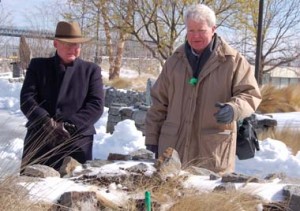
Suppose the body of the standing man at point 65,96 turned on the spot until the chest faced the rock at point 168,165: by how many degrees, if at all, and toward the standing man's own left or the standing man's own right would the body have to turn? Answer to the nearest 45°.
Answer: approximately 45° to the standing man's own left

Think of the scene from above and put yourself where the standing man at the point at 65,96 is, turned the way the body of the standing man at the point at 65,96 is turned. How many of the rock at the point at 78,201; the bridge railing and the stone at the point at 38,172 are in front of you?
2

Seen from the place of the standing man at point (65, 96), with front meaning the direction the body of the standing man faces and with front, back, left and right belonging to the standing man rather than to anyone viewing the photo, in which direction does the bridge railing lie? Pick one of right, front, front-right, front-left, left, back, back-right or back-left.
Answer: back

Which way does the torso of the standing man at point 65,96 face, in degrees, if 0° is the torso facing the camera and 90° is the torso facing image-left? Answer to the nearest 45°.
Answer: approximately 0°

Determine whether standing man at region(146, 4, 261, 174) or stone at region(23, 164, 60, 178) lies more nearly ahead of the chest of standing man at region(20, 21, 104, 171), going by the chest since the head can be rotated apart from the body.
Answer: the stone

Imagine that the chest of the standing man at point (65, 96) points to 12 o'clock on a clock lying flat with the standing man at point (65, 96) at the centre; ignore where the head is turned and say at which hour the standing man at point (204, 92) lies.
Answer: the standing man at point (204, 92) is roughly at 10 o'clock from the standing man at point (65, 96).

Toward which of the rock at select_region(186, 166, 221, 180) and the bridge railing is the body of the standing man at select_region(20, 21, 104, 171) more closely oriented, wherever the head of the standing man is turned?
the rock

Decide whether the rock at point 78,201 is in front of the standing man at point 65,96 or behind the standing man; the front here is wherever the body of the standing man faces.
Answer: in front

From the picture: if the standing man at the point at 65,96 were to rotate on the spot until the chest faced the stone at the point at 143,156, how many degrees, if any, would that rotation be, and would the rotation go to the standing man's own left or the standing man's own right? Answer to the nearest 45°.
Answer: approximately 90° to the standing man's own left

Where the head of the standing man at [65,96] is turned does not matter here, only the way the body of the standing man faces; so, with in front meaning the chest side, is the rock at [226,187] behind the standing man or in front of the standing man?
in front

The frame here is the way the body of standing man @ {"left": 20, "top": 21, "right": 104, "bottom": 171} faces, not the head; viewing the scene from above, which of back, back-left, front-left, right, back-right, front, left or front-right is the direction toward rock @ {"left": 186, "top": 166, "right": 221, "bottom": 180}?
front-left

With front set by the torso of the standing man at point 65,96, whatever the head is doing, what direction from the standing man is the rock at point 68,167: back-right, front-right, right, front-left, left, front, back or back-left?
front

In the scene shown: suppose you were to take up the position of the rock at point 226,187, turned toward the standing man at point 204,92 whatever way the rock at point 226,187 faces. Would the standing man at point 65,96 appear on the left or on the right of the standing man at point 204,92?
left

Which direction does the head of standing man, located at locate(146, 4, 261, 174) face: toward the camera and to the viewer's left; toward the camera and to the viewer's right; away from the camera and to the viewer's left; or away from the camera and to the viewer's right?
toward the camera and to the viewer's left
